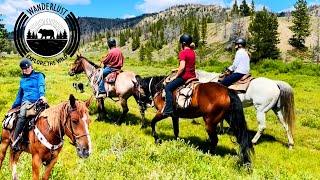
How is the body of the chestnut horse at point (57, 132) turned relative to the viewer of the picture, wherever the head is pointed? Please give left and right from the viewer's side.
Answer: facing the viewer and to the right of the viewer

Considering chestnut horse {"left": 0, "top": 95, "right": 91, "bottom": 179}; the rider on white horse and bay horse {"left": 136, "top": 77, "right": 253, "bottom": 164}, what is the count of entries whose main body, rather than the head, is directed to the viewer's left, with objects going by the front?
2

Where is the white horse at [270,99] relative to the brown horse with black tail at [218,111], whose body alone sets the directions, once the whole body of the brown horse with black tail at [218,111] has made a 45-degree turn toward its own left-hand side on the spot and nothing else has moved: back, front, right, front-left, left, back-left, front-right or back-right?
back

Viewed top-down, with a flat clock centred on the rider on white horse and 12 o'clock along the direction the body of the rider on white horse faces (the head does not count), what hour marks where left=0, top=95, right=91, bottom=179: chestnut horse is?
The chestnut horse is roughly at 10 o'clock from the rider on white horse.

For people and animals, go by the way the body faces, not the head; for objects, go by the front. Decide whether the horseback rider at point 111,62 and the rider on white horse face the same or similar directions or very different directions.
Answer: same or similar directions

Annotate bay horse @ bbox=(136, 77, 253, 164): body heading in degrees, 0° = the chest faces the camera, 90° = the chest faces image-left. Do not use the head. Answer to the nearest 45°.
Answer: approximately 90°

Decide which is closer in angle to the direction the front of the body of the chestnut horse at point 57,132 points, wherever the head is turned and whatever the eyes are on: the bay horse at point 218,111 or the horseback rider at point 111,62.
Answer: the bay horse

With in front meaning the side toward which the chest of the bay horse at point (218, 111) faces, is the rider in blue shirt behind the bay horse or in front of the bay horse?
in front

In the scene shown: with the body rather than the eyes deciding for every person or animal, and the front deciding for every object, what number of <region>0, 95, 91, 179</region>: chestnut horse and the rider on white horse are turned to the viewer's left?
1

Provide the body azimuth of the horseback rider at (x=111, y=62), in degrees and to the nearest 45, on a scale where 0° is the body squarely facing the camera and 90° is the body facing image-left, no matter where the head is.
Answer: approximately 135°

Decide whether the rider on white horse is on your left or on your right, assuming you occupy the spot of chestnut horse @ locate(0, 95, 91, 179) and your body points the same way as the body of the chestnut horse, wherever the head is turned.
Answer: on your left

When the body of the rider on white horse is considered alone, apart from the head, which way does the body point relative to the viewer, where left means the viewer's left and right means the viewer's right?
facing to the left of the viewer

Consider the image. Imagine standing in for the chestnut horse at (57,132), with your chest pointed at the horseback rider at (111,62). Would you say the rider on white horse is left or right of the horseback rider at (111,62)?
right

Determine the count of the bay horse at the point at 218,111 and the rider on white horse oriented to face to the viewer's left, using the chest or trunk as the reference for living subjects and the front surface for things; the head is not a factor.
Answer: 2

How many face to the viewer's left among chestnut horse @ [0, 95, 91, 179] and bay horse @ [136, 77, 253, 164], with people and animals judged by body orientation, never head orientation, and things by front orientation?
1

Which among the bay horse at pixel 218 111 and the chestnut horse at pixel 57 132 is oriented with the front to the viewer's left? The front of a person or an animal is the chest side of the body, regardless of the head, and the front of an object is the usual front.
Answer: the bay horse

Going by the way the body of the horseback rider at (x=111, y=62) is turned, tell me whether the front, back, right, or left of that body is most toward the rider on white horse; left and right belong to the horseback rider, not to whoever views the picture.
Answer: back
